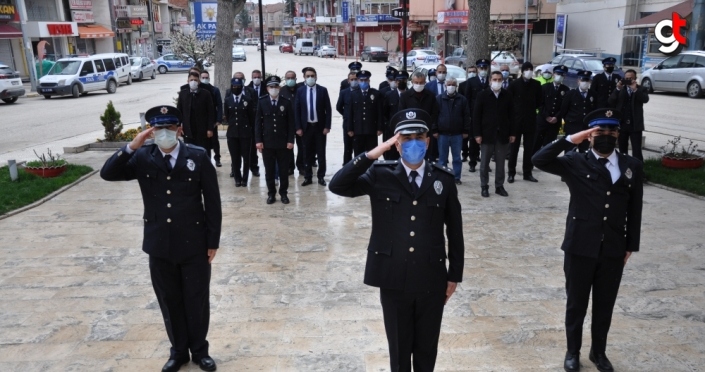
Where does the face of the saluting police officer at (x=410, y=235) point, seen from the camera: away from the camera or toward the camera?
toward the camera

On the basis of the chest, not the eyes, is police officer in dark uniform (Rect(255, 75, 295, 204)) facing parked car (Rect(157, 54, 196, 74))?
no

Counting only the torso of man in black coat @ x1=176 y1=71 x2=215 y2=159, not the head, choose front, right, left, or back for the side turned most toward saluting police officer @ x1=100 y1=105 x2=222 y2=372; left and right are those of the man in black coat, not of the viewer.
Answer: front

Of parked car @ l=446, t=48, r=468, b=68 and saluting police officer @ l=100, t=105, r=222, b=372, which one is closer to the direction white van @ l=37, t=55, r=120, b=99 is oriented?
the saluting police officer

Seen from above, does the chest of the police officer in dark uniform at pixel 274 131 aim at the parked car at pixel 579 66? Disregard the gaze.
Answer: no

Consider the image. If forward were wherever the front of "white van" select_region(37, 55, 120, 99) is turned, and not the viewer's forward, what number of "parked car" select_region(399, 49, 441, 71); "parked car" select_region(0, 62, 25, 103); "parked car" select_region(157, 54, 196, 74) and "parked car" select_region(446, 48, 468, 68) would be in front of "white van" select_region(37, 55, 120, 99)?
1

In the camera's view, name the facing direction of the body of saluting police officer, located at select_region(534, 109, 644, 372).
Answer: toward the camera

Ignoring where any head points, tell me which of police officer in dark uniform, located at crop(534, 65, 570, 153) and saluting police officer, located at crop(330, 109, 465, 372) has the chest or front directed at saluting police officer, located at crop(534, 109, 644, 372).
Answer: the police officer in dark uniform

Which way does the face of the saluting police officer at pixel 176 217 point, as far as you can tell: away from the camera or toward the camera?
toward the camera

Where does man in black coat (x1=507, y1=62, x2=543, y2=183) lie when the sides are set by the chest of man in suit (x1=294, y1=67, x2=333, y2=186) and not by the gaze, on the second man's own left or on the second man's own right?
on the second man's own left

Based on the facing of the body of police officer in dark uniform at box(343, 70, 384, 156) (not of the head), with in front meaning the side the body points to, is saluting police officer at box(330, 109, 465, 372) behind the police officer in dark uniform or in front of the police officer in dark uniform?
in front

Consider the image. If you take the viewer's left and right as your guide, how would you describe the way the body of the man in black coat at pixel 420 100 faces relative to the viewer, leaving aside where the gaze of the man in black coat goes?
facing the viewer

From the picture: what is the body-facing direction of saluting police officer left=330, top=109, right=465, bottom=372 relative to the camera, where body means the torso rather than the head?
toward the camera

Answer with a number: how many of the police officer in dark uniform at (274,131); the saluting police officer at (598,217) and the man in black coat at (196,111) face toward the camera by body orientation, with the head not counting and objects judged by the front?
3

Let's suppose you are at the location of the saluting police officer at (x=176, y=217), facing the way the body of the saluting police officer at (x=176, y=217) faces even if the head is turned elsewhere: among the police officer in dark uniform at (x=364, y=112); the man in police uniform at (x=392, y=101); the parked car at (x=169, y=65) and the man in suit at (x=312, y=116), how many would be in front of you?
0

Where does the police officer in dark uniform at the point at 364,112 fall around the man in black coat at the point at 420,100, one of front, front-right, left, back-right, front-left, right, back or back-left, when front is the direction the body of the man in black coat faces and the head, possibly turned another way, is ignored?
back-right

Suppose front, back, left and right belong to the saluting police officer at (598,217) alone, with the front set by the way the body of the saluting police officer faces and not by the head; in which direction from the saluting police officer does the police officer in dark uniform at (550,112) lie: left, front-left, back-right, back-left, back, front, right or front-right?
back

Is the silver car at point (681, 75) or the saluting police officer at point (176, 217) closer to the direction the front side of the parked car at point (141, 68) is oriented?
the saluting police officer

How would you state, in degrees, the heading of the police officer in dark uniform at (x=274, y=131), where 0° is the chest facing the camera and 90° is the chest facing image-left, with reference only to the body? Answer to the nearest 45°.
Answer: approximately 0°

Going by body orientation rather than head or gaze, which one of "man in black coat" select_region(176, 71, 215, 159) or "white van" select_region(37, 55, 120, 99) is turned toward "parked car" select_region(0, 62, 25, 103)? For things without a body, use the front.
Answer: the white van
